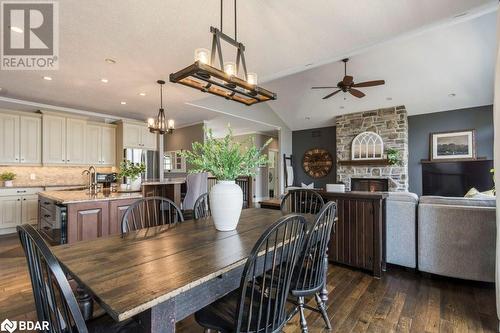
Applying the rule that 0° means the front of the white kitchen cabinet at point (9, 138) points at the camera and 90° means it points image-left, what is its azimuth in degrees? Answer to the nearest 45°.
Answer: approximately 0°

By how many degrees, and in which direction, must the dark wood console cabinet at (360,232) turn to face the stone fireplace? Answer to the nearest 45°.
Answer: approximately 135° to its right

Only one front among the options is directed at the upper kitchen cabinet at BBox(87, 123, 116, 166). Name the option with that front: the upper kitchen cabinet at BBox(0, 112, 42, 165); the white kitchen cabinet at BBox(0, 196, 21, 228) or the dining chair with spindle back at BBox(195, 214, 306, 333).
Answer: the dining chair with spindle back

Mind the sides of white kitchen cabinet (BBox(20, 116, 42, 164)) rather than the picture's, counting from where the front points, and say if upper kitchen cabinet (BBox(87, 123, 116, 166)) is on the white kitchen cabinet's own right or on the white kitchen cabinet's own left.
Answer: on the white kitchen cabinet's own left

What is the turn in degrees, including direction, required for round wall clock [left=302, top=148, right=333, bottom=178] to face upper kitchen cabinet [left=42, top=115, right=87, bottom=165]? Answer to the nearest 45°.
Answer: approximately 45° to its right
